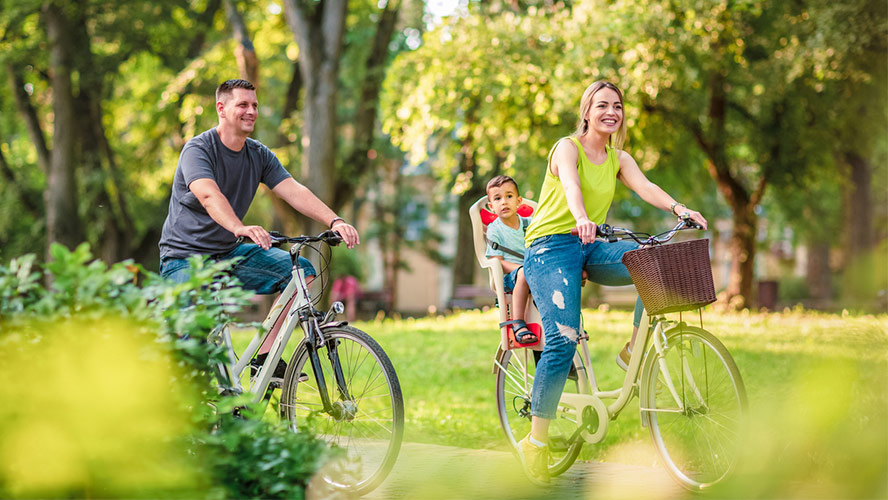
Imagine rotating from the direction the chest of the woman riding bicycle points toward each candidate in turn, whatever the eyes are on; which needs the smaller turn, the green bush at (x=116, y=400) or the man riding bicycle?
the green bush

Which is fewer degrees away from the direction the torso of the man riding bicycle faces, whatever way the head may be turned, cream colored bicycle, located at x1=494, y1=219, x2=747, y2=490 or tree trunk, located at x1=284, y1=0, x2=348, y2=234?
the cream colored bicycle

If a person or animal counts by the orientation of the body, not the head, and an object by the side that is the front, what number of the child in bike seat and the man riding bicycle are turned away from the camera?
0

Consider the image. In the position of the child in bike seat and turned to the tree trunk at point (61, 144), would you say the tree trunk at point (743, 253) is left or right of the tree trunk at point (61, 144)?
right

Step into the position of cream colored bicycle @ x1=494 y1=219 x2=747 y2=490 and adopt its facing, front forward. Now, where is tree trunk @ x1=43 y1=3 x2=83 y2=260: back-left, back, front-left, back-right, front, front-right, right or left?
back

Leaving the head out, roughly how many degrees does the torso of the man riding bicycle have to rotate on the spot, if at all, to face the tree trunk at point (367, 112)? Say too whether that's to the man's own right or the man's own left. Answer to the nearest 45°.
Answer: approximately 135° to the man's own left

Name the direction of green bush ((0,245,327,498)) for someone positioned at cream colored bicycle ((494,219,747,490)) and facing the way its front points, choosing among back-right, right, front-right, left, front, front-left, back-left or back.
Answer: right

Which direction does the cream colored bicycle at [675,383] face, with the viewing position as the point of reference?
facing the viewer and to the right of the viewer

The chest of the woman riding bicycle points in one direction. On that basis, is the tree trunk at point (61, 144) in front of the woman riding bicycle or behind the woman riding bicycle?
behind

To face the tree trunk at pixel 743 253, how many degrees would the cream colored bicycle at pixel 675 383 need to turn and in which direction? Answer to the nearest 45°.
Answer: approximately 135° to its left

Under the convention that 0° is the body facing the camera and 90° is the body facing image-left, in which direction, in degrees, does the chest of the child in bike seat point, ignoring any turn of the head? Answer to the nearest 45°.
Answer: approximately 315°
